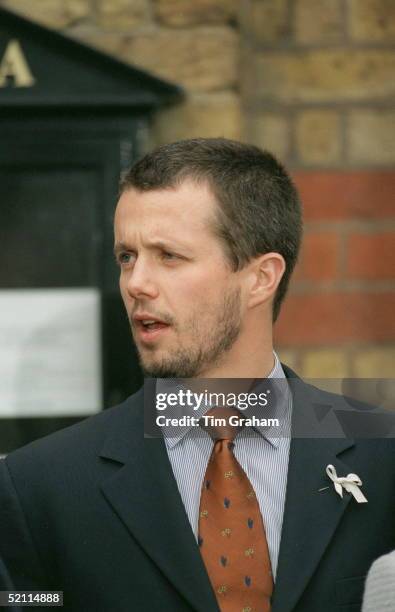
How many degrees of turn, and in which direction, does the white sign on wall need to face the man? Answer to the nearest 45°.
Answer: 0° — it already faces them

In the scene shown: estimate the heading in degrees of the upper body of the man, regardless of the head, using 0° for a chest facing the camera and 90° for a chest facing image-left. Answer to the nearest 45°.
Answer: approximately 0°

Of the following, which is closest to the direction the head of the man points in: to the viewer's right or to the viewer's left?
to the viewer's left

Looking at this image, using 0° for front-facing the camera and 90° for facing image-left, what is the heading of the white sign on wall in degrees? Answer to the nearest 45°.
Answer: approximately 0°

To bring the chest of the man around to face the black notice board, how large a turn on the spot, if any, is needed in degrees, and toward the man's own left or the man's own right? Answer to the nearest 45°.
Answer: approximately 180°

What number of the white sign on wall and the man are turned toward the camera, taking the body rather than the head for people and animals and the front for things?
2
